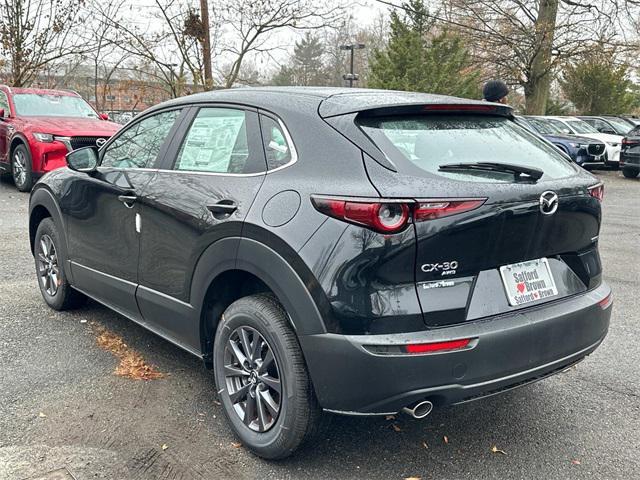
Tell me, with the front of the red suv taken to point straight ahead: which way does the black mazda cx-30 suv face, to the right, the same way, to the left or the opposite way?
the opposite way

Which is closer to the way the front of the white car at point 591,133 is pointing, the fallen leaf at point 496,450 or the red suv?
the fallen leaf

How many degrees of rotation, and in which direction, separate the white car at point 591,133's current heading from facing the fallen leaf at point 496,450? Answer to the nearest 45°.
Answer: approximately 45° to its right

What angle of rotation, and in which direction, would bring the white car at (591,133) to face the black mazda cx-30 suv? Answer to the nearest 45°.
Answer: approximately 45° to its right

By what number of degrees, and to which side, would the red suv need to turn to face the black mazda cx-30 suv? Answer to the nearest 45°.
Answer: approximately 45° to its right

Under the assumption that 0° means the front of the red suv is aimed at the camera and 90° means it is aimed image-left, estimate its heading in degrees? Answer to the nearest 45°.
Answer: approximately 315°

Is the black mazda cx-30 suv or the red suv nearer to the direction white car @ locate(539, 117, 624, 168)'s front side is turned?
the black mazda cx-30 suv

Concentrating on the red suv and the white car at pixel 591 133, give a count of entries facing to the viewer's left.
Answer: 0

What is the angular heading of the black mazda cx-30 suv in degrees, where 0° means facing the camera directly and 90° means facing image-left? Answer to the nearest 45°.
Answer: approximately 135°

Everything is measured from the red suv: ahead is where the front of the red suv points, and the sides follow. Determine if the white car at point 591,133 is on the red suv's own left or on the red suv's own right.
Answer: on the red suv's own left

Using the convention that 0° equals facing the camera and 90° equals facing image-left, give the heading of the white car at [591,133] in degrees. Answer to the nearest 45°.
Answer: approximately 315°
